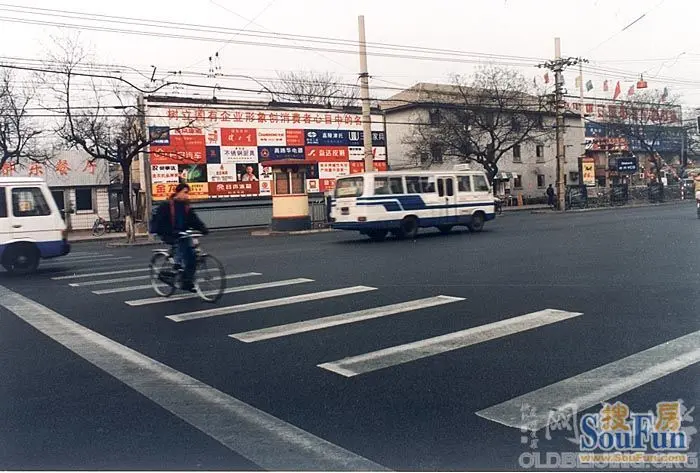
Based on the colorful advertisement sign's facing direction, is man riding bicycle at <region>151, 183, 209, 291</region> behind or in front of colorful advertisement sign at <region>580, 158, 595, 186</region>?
in front

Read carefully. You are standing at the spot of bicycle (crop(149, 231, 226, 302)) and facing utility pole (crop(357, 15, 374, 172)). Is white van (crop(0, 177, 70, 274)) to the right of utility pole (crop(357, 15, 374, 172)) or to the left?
left

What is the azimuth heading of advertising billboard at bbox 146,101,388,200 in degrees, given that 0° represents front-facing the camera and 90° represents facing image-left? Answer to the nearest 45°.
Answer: approximately 315°

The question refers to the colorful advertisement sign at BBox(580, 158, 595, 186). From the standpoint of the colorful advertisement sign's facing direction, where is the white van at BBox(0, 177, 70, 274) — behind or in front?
in front

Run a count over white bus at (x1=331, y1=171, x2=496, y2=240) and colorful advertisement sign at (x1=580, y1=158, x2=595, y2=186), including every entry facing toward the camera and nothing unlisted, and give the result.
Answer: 1

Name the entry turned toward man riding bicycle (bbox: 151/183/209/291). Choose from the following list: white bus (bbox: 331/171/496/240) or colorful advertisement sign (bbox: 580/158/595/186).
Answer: the colorful advertisement sign
